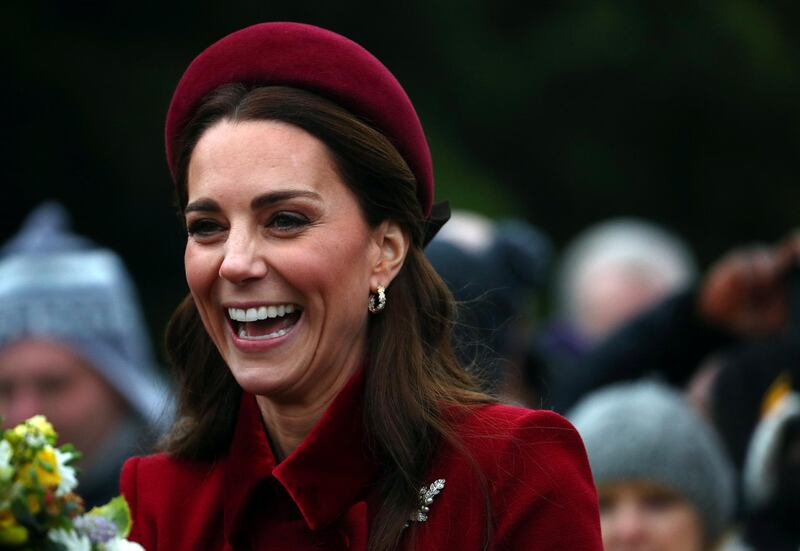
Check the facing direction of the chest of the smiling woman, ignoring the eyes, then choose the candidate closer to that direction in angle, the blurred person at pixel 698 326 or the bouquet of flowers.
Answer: the bouquet of flowers

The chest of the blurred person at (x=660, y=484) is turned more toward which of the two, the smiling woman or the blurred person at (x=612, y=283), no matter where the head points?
the smiling woman

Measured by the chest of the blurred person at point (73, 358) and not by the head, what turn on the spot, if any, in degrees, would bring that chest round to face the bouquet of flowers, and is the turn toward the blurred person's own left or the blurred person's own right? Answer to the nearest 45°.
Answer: approximately 45° to the blurred person's own left

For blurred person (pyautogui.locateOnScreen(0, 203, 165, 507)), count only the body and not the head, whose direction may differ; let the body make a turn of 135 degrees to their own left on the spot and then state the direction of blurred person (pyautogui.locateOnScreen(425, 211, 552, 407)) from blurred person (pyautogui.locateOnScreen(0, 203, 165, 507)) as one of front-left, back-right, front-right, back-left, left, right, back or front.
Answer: front-right

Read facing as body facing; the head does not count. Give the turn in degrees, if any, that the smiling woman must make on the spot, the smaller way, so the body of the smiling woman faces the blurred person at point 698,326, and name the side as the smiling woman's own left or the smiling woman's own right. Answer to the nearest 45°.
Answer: approximately 180°

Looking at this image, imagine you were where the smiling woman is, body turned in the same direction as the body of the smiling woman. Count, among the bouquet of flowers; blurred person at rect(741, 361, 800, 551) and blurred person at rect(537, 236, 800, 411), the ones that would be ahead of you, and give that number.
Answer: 1

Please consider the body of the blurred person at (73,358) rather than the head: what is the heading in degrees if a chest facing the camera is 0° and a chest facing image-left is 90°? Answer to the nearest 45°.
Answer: approximately 45°

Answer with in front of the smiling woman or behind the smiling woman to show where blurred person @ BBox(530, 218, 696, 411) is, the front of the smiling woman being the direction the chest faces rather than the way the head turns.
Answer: behind
